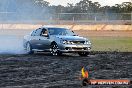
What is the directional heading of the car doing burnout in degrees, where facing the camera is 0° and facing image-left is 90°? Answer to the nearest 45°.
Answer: approximately 315°
